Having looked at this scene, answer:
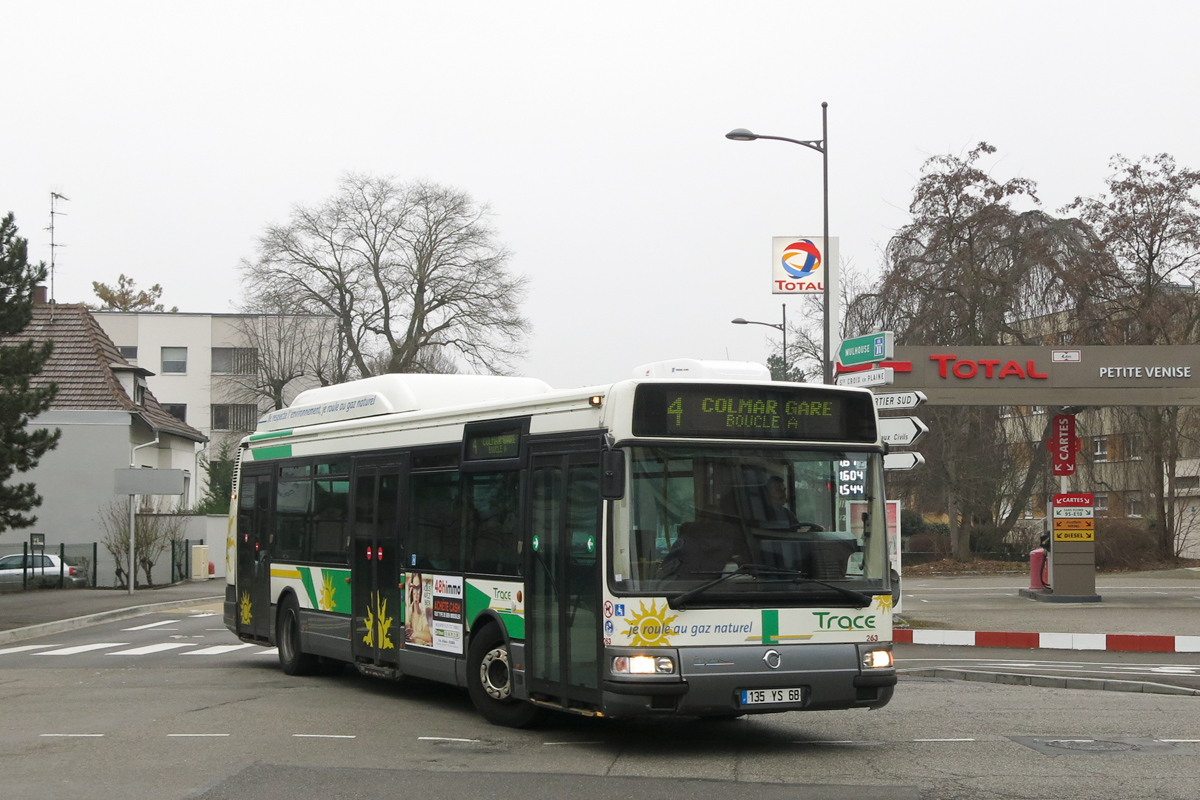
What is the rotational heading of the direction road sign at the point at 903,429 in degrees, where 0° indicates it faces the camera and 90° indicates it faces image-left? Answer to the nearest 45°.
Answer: approximately 0°

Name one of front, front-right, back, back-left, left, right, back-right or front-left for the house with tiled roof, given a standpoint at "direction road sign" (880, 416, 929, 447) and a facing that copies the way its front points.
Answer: back-right

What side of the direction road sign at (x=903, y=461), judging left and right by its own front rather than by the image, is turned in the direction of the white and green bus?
front

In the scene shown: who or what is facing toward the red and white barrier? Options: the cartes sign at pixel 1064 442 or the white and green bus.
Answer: the cartes sign

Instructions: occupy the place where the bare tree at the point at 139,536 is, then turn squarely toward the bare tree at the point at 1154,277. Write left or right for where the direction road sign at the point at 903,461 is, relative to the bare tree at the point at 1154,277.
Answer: right

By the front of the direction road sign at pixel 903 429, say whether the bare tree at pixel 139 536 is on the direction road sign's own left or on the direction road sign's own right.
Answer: on the direction road sign's own right
